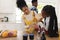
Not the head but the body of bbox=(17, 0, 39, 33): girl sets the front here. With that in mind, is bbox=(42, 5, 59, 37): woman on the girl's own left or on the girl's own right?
on the girl's own left

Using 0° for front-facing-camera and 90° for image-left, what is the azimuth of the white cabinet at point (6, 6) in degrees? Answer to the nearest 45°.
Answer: approximately 0°

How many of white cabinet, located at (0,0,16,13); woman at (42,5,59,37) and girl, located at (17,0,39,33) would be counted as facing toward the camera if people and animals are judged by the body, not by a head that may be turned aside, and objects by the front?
2

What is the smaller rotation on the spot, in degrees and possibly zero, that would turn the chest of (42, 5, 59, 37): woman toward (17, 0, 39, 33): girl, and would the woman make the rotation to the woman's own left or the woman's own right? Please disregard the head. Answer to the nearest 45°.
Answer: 0° — they already face them

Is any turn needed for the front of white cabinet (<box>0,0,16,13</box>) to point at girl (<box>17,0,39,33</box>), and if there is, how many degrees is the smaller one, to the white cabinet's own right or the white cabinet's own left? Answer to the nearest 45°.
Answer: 0° — it already faces them

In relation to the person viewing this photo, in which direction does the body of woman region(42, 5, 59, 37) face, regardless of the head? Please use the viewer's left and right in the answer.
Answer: facing to the left of the viewer
